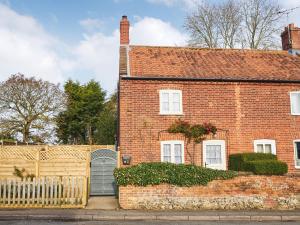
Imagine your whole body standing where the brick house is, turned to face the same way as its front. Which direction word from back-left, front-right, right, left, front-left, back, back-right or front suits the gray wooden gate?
right

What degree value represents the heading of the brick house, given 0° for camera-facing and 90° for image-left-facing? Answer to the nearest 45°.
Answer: approximately 0°

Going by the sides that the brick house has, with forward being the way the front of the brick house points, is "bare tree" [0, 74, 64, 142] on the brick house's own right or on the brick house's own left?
on the brick house's own right

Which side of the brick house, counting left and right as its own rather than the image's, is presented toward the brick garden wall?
front

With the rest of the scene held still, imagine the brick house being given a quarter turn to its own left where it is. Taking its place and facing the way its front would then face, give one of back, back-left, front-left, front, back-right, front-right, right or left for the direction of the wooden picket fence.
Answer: back-right

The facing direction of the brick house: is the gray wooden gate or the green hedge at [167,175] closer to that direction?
the green hedge

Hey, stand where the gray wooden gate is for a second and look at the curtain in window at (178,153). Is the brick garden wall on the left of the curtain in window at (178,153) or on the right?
right

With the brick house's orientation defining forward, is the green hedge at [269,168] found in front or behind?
in front
